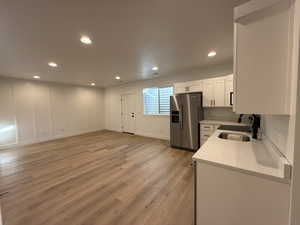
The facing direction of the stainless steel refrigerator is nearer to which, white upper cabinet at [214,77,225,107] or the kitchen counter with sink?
the kitchen counter with sink

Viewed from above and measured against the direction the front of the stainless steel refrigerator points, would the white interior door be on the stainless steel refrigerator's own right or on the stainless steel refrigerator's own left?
on the stainless steel refrigerator's own right

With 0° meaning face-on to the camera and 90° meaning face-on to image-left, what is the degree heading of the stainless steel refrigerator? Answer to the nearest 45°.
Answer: approximately 45°

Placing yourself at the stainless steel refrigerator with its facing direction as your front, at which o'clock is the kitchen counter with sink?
The kitchen counter with sink is roughly at 10 o'clock from the stainless steel refrigerator.

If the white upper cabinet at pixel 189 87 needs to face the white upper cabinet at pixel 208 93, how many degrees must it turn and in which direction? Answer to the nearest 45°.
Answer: approximately 135° to its left

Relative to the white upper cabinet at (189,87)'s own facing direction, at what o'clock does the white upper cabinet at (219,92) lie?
the white upper cabinet at (219,92) is roughly at 8 o'clock from the white upper cabinet at (189,87).

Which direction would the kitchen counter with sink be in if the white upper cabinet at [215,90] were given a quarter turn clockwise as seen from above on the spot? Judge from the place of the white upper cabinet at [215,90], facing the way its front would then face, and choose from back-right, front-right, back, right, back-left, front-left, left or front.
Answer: back-left

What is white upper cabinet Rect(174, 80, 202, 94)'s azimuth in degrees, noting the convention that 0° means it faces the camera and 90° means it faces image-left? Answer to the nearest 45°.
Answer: approximately 45°
